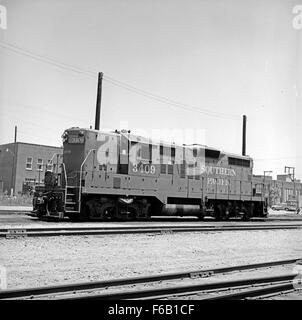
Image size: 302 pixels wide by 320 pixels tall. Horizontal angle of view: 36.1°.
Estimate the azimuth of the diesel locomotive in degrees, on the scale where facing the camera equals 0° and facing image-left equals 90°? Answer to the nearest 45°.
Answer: approximately 45°

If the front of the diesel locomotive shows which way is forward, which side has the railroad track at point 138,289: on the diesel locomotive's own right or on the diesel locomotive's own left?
on the diesel locomotive's own left

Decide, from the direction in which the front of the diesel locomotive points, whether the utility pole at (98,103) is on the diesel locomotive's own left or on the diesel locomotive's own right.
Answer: on the diesel locomotive's own right

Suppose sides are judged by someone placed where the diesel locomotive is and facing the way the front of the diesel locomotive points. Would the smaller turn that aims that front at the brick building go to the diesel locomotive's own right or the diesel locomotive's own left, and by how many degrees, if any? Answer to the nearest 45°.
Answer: approximately 90° to the diesel locomotive's own right

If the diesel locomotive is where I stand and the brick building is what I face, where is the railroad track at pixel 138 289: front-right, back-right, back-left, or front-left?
back-left
